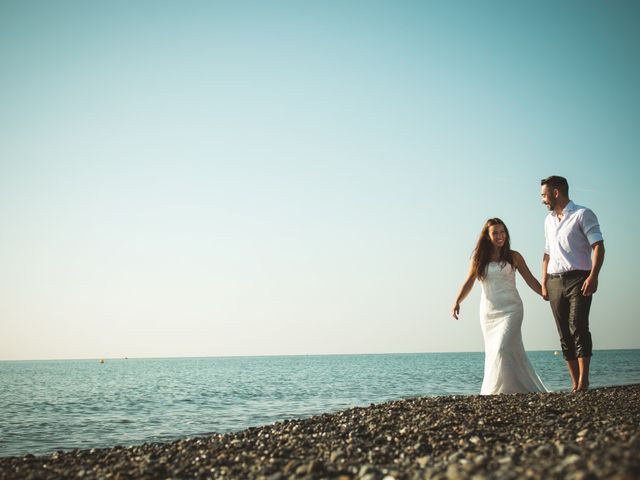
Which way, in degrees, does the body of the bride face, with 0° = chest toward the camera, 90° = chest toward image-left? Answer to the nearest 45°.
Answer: approximately 0°

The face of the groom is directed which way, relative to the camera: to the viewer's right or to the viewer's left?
to the viewer's left
